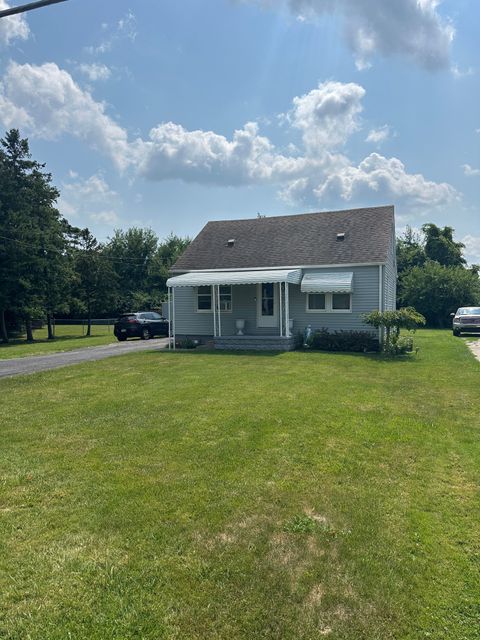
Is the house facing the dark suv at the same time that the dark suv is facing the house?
no

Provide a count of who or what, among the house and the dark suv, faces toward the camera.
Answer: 1

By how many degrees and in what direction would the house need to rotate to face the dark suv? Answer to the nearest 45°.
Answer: approximately 135° to its right

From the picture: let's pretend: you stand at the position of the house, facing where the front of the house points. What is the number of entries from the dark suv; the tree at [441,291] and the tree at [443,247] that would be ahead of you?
0

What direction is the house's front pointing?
toward the camera

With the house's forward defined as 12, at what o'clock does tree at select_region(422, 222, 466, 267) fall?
The tree is roughly at 7 o'clock from the house.

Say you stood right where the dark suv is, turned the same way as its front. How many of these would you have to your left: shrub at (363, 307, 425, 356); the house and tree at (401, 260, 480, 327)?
0

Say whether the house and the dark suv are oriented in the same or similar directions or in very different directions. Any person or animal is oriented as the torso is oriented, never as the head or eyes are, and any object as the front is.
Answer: very different directions

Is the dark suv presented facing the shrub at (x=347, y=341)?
no

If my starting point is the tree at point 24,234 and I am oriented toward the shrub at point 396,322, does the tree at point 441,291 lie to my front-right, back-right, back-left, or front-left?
front-left

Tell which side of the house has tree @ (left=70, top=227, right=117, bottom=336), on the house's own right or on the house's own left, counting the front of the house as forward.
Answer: on the house's own right

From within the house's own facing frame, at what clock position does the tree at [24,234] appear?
The tree is roughly at 4 o'clock from the house.

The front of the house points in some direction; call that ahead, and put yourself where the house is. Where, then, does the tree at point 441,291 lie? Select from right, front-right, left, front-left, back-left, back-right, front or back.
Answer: back-left

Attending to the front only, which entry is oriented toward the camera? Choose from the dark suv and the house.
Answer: the house

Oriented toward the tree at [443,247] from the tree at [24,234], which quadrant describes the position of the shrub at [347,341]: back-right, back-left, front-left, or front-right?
front-right
